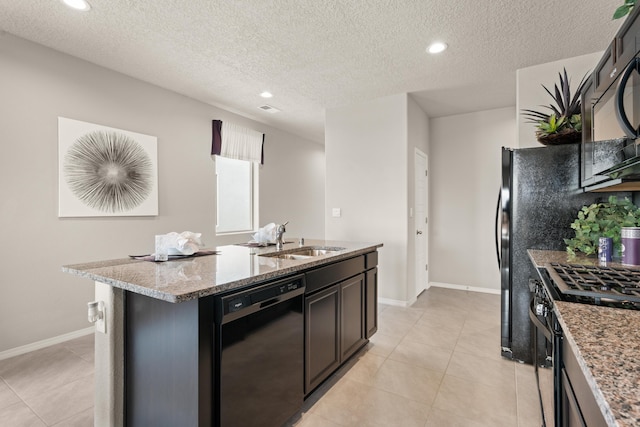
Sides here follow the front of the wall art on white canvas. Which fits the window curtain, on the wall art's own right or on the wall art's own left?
on the wall art's own left

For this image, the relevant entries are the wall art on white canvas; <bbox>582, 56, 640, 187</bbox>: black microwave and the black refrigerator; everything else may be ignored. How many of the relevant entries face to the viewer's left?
2

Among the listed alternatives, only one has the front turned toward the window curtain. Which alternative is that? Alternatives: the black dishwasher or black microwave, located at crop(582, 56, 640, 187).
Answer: the black microwave

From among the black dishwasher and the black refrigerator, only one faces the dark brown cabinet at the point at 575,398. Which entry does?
the black dishwasher

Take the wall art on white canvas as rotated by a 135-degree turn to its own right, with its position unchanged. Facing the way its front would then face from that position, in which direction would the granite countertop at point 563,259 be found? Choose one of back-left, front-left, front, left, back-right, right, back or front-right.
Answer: back-left

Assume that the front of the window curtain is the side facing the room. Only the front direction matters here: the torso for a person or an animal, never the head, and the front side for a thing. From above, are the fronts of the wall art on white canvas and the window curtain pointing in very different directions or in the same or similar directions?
same or similar directions

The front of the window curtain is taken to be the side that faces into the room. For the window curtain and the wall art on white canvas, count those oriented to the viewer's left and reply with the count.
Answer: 0

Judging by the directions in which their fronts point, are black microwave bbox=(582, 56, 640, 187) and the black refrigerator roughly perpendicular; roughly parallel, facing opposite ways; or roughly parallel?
roughly parallel

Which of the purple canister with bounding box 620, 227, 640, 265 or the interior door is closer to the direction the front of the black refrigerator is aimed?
the interior door

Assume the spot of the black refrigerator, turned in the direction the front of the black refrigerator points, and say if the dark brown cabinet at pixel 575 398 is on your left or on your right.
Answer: on your left

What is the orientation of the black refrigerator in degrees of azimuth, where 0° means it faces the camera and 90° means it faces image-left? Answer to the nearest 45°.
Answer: approximately 90°

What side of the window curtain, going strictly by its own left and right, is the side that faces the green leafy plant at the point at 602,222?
front

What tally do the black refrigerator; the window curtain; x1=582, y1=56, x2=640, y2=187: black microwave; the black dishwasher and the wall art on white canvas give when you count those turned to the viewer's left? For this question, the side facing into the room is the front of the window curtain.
2

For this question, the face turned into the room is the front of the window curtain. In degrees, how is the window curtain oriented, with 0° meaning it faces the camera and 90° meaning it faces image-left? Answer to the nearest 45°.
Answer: approximately 315°
